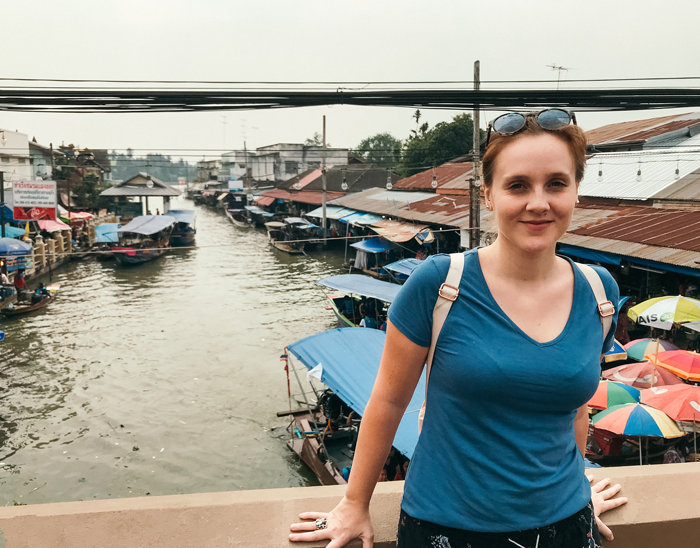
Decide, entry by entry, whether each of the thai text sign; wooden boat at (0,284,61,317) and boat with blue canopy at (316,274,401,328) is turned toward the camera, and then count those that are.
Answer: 1

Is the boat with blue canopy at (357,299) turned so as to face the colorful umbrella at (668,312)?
no

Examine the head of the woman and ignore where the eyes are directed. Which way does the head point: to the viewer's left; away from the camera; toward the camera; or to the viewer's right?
toward the camera

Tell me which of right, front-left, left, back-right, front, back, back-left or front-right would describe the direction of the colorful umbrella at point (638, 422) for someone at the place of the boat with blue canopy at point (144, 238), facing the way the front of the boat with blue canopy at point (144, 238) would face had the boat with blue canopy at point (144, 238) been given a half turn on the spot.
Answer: back-right

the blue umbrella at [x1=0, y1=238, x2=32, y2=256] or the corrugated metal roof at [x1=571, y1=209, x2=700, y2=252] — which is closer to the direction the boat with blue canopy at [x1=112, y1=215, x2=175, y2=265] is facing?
the blue umbrella

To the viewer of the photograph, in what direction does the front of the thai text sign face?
facing the viewer

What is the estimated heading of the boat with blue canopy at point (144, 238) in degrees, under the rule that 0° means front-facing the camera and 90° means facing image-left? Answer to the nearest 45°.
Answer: approximately 45°

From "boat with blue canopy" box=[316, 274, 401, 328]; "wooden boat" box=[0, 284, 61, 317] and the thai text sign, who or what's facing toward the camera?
the thai text sign

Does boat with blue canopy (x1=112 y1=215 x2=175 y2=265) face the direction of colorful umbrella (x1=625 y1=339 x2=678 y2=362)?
no

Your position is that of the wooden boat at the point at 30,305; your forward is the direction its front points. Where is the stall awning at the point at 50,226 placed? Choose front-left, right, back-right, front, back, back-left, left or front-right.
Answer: front-left
